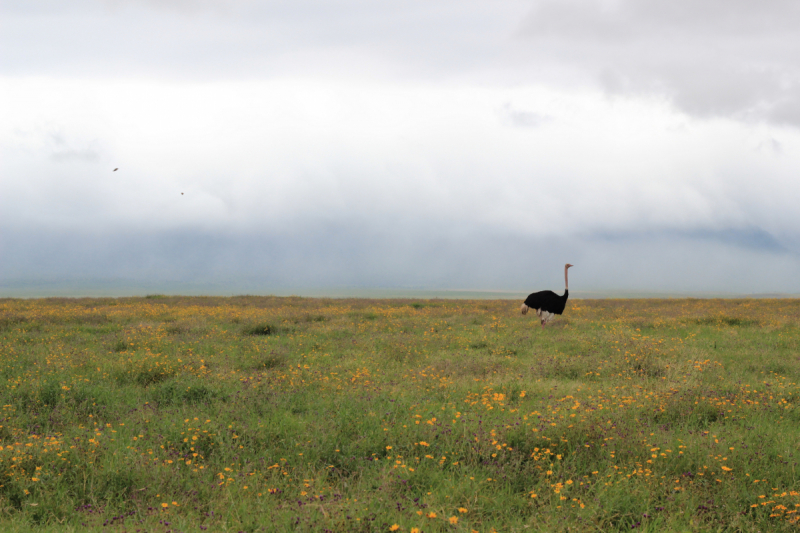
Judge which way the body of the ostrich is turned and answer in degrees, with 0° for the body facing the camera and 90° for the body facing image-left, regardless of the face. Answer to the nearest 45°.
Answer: approximately 270°
